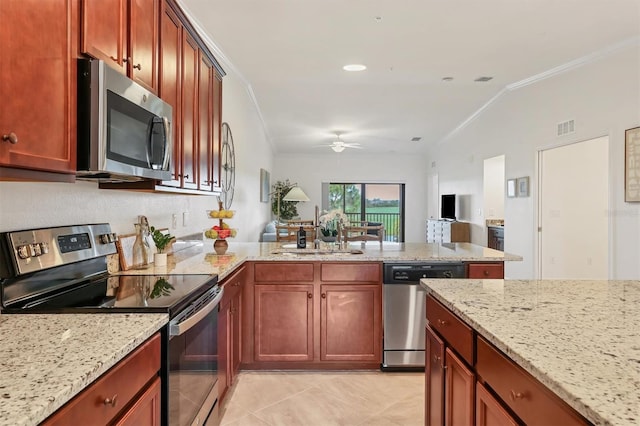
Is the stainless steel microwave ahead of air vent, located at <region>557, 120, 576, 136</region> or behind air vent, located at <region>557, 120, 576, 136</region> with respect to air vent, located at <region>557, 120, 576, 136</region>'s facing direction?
ahead

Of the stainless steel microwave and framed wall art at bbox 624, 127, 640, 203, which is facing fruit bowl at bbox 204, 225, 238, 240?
the framed wall art

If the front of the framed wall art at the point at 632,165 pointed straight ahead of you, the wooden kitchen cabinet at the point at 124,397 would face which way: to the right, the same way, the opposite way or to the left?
the opposite way

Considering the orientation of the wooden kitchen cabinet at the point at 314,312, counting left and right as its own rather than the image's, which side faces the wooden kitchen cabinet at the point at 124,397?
front

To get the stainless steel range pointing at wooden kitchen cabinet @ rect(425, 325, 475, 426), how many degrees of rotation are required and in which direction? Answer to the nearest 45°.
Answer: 0° — it already faces it

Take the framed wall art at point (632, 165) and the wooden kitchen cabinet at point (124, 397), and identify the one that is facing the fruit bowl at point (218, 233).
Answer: the framed wall art

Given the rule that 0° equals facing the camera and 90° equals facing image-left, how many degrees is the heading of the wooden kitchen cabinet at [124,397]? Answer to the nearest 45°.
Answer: approximately 315°

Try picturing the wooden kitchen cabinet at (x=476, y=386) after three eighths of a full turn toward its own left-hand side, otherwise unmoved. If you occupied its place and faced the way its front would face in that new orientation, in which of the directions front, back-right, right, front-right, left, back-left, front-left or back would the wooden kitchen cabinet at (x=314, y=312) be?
back-left

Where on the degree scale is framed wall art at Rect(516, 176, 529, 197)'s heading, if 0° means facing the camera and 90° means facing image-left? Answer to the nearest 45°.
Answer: approximately 45°

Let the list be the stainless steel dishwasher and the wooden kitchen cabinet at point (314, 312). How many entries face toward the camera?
2

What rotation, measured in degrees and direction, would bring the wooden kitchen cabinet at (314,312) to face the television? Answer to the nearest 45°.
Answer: approximately 135° to its left

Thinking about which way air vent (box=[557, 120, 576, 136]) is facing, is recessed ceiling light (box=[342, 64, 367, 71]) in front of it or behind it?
in front

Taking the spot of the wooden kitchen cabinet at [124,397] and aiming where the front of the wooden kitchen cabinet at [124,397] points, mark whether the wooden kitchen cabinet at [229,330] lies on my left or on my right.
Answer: on my left

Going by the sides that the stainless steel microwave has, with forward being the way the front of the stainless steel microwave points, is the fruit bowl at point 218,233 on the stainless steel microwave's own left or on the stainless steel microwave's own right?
on the stainless steel microwave's own left

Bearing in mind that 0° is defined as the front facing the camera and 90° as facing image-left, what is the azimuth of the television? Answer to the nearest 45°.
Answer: approximately 45°

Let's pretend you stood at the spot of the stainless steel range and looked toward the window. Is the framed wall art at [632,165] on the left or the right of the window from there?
right

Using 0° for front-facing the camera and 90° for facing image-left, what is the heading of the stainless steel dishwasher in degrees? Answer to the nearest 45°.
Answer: approximately 0°
